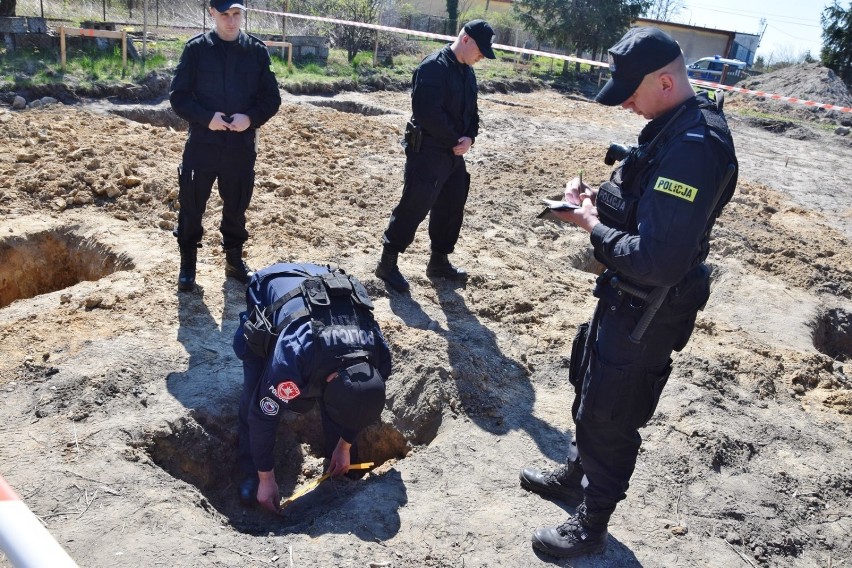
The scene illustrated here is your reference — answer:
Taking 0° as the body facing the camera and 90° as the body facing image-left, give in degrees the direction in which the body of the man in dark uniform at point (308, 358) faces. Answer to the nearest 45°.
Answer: approximately 315°

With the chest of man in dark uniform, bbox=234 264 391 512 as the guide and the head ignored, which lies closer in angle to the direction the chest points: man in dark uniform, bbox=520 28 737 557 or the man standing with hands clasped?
the man in dark uniform

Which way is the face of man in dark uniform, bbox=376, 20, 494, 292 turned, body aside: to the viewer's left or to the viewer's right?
to the viewer's right

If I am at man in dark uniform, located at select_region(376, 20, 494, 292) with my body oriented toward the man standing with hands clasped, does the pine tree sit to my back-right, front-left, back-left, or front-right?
back-right

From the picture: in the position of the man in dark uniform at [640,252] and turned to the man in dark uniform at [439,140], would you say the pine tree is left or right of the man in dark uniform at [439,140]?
right

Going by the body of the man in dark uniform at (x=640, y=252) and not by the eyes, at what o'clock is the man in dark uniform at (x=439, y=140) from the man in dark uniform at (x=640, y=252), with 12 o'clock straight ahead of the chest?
the man in dark uniform at (x=439, y=140) is roughly at 2 o'clock from the man in dark uniform at (x=640, y=252).

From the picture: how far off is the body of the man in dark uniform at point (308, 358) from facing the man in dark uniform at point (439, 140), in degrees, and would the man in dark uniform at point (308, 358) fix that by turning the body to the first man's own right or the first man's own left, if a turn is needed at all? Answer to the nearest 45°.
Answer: approximately 135° to the first man's own left

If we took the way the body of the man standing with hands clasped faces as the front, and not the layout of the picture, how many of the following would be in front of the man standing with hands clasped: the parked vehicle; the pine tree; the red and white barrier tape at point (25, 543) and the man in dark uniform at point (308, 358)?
2

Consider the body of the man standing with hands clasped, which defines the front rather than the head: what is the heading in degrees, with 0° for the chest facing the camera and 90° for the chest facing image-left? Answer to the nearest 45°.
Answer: approximately 0°

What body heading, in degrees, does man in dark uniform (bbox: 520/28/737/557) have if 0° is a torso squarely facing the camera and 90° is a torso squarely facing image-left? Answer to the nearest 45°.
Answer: approximately 90°

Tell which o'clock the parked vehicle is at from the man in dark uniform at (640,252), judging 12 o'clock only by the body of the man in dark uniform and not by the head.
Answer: The parked vehicle is roughly at 3 o'clock from the man in dark uniform.

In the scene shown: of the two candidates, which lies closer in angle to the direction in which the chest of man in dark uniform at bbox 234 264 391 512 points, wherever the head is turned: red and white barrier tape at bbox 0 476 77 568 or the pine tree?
the red and white barrier tape

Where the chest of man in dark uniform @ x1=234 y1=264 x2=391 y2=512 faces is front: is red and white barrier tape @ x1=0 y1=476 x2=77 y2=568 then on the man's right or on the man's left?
on the man's right
